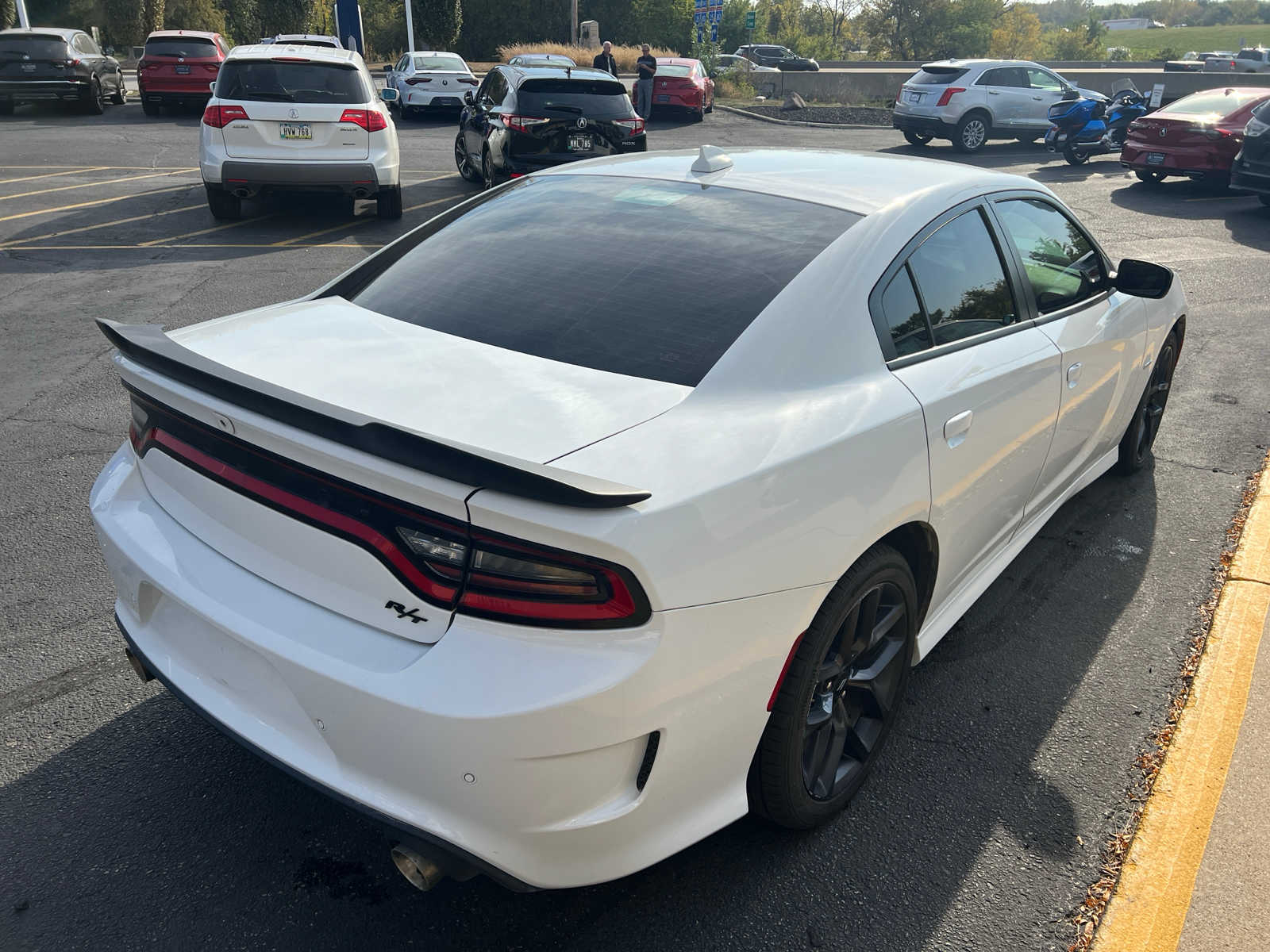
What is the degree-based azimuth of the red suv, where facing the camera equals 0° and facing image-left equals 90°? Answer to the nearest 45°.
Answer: approximately 180°

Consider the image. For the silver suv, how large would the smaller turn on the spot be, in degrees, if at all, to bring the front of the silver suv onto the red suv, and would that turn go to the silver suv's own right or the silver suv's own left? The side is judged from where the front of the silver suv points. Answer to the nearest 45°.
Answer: approximately 135° to the silver suv's own left

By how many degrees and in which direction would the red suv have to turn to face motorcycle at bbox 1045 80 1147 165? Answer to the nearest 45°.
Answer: approximately 135° to its right

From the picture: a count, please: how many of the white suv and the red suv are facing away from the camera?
2

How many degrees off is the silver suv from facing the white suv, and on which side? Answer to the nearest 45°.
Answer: approximately 180°

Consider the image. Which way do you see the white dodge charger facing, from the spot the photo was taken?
facing away from the viewer and to the right of the viewer

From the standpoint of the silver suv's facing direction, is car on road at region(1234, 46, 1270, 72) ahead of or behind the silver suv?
ahead

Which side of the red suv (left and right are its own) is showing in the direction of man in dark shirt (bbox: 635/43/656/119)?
right

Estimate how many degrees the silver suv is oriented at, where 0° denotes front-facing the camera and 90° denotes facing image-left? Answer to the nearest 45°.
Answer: approximately 225°

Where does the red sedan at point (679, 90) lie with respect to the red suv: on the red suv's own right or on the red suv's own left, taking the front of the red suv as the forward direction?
on the red suv's own right

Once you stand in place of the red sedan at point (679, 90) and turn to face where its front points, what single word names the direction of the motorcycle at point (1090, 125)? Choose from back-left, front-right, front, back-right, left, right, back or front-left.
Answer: right

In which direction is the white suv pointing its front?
away from the camera
